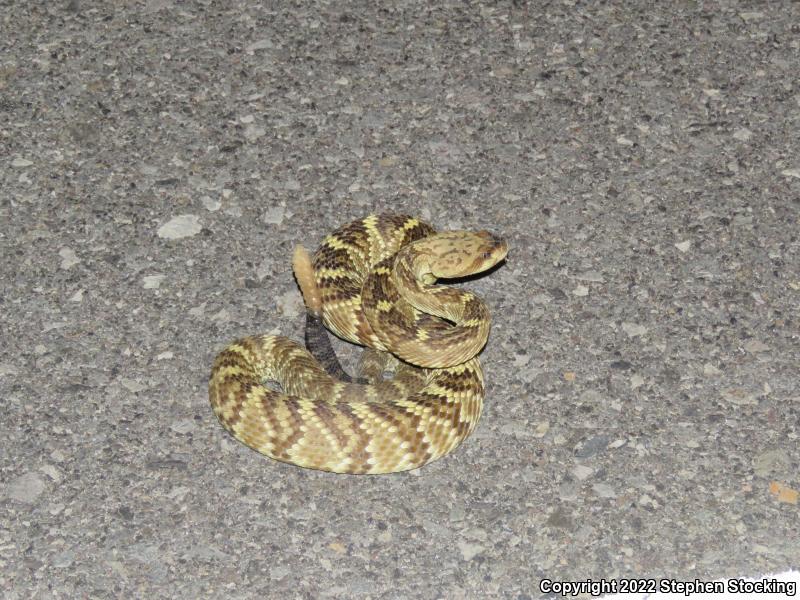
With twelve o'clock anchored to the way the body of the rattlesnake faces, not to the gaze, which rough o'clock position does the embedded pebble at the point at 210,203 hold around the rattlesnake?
The embedded pebble is roughly at 8 o'clock from the rattlesnake.

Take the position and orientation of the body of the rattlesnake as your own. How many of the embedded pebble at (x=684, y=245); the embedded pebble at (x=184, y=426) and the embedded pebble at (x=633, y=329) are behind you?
1

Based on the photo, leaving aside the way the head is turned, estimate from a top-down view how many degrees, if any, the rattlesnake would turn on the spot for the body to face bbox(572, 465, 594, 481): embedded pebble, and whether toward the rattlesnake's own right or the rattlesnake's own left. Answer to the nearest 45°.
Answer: approximately 45° to the rattlesnake's own right

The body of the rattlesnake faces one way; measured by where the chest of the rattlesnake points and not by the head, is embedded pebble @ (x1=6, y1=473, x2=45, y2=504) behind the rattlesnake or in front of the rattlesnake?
behind

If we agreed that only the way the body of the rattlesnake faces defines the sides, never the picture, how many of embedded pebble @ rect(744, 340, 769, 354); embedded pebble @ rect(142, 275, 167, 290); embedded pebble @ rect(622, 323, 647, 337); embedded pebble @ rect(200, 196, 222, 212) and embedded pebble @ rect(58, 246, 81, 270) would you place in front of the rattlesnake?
2

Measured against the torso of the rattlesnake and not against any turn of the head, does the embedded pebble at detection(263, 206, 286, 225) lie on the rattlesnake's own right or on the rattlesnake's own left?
on the rattlesnake's own left

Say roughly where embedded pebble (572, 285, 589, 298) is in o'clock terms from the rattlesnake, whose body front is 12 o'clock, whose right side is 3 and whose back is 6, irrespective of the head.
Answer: The embedded pebble is roughly at 11 o'clock from the rattlesnake.

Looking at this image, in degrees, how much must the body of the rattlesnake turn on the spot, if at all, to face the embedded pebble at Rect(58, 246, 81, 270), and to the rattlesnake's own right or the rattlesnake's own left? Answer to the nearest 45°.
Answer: approximately 135° to the rattlesnake's own left

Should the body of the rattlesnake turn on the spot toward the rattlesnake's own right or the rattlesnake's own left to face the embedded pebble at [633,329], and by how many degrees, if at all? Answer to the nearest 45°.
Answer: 0° — it already faces it

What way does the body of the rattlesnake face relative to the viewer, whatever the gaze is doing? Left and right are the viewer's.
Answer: facing to the right of the viewer

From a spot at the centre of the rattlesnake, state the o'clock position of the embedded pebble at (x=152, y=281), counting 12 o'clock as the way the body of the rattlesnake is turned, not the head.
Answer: The embedded pebble is roughly at 7 o'clock from the rattlesnake.

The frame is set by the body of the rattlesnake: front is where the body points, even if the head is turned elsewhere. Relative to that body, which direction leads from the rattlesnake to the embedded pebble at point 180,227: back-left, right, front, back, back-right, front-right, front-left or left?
back-left
